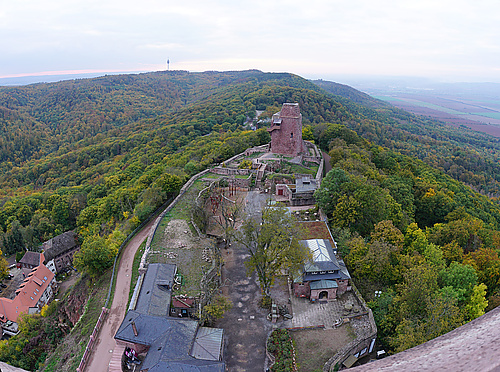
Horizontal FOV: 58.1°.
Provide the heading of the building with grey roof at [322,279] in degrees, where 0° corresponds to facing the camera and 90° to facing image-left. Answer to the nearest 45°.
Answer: approximately 0°

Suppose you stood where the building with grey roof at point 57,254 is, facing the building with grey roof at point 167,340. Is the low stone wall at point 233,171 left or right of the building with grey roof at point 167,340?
left

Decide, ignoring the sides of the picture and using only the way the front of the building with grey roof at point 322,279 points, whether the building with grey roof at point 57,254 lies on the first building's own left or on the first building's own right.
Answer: on the first building's own right

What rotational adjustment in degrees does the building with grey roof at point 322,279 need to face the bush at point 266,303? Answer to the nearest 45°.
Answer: approximately 45° to its right

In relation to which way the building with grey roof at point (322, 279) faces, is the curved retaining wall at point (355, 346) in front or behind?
in front

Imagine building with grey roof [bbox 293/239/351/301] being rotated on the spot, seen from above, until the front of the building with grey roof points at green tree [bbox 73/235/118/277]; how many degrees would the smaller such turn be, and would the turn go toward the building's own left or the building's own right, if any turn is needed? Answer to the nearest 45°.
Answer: approximately 90° to the building's own right

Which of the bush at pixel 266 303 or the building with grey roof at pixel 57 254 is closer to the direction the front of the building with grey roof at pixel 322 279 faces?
the bush

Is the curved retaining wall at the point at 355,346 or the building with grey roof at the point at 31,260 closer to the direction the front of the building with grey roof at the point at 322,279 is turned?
the curved retaining wall

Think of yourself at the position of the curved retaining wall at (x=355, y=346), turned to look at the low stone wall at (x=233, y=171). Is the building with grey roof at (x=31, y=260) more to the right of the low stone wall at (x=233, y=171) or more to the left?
left

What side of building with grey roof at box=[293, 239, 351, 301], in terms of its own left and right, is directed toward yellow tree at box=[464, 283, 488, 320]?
left

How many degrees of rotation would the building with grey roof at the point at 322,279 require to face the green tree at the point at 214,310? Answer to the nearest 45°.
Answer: approximately 45° to its right

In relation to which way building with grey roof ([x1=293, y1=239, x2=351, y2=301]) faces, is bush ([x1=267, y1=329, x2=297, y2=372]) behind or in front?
in front
